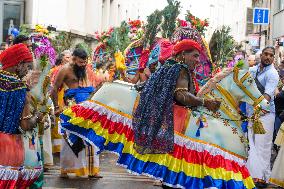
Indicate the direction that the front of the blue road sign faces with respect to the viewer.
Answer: facing the viewer

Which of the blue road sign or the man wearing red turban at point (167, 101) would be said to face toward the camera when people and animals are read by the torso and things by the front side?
the blue road sign

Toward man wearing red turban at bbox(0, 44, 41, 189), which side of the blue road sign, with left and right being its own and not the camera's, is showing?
front

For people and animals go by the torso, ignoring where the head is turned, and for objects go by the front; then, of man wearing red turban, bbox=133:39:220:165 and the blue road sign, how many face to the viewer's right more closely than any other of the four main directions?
1

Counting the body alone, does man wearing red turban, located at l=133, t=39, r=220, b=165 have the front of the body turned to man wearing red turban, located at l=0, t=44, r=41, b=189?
no

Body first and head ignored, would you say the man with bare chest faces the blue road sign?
no

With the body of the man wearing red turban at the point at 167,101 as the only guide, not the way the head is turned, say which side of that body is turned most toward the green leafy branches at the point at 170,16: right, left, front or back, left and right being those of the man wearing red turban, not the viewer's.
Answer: left

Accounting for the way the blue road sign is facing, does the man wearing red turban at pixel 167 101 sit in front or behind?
in front

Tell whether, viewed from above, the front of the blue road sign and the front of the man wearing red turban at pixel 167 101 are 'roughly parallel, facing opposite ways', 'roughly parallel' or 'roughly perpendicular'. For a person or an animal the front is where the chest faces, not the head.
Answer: roughly perpendicular
